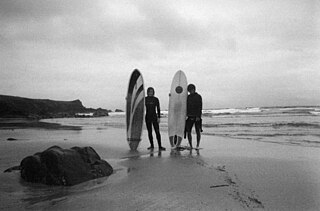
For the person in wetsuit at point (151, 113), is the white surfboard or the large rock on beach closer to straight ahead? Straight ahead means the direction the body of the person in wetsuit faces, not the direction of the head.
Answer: the large rock on beach

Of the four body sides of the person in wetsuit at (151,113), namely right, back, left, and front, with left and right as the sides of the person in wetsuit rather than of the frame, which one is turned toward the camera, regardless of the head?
front

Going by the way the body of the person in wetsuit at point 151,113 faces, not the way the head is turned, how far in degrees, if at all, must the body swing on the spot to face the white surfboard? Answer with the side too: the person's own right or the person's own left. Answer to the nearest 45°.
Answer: approximately 135° to the person's own left

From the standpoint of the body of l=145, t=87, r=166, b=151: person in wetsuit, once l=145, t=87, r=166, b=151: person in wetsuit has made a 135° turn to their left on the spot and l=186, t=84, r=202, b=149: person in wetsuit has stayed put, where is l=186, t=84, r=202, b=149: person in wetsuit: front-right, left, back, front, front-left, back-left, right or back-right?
front-right

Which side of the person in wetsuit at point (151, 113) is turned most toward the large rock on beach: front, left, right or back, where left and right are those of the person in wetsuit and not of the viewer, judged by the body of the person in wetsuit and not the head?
front

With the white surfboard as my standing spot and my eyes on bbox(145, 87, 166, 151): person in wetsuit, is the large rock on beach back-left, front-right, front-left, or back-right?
front-left
